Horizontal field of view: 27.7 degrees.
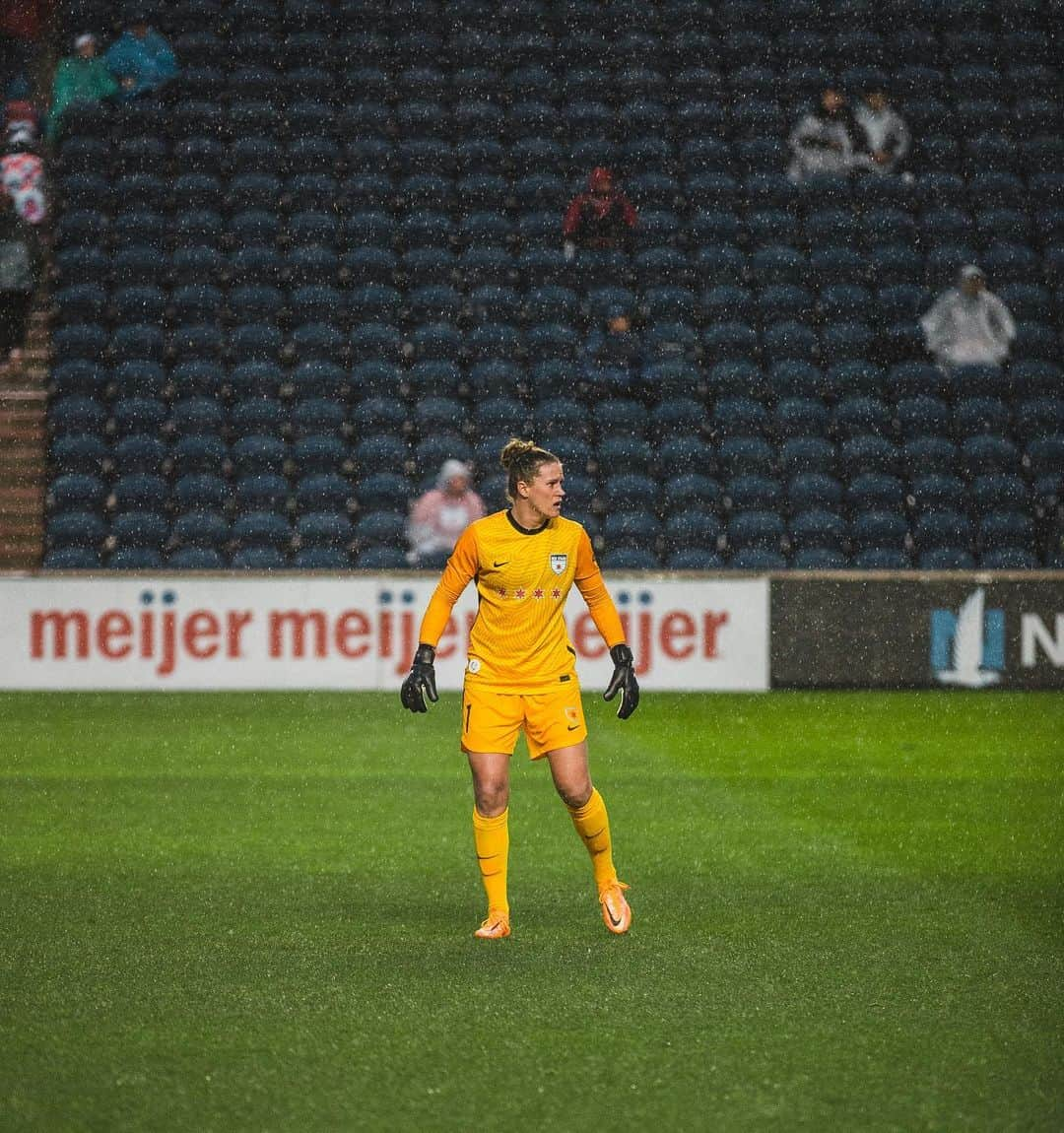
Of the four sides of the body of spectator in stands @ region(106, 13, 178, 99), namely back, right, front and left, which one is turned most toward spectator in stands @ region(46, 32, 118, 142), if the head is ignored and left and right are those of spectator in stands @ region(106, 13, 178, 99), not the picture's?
right

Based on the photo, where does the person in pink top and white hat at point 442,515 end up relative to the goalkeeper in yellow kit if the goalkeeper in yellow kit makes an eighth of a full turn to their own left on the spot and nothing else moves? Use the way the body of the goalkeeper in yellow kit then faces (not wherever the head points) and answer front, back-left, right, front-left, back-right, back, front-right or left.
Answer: back-left

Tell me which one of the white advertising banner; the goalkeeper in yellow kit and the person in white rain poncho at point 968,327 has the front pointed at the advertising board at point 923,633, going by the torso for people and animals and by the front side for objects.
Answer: the person in white rain poncho

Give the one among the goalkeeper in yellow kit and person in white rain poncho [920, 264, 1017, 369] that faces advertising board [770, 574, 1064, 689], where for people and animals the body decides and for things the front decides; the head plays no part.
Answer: the person in white rain poncho

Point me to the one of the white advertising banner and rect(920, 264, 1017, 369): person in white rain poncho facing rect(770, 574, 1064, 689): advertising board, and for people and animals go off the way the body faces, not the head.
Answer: the person in white rain poncho

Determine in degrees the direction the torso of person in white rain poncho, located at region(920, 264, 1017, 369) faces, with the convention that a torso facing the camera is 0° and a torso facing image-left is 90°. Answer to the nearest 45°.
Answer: approximately 0°
